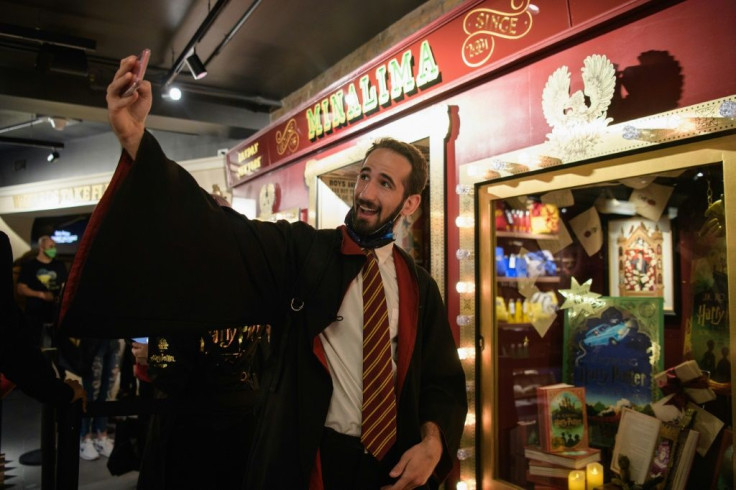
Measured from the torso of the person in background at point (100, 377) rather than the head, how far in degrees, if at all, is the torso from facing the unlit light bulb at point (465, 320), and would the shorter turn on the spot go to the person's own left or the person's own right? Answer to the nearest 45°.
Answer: approximately 45° to the person's own left

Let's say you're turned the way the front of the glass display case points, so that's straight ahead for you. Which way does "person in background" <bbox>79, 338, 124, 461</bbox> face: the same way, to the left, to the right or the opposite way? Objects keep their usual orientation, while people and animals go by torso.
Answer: to the left

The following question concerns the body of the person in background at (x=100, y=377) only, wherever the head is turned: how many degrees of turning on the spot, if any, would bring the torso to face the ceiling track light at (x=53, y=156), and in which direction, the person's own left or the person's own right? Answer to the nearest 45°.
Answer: approximately 180°

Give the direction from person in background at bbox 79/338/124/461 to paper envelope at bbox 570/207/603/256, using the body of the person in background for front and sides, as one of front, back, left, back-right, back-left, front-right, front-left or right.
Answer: front-left

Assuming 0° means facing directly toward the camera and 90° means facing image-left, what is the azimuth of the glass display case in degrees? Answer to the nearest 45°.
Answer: approximately 45°

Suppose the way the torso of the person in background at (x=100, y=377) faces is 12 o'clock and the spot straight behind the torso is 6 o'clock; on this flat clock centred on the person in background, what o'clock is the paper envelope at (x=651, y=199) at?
The paper envelope is roughly at 11 o'clock from the person in background.

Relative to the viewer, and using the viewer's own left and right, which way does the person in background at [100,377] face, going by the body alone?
facing the viewer

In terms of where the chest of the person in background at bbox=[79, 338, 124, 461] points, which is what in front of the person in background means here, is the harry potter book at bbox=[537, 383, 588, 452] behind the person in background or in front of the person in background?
in front

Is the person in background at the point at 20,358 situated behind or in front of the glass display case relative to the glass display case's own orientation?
in front

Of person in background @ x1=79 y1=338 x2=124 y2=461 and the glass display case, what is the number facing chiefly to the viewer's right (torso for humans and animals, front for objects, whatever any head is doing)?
0
